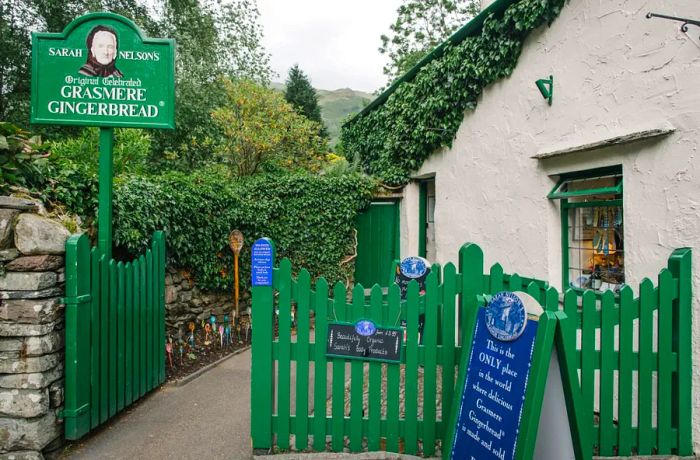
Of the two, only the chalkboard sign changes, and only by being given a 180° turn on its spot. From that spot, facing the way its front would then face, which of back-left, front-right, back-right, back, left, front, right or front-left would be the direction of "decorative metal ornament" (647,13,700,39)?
right

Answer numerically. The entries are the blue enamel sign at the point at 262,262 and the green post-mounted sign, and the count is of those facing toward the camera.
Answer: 2

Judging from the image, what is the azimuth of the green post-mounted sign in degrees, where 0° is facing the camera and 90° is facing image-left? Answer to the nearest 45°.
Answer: approximately 0°

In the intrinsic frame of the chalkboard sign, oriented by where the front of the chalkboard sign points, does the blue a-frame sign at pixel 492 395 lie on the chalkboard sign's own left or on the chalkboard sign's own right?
on the chalkboard sign's own left

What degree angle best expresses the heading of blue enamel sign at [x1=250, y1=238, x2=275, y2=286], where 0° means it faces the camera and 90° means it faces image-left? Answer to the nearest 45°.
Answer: approximately 0°

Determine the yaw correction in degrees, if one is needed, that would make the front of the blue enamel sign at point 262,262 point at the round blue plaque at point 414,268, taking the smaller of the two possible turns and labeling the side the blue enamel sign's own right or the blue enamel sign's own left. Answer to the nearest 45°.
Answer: approximately 135° to the blue enamel sign's own left

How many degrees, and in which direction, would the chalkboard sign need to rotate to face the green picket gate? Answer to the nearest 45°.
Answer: approximately 90° to its right

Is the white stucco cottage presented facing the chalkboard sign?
yes

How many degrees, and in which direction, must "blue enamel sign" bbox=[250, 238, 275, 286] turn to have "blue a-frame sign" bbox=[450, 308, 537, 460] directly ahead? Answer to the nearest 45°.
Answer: approximately 45° to its left
